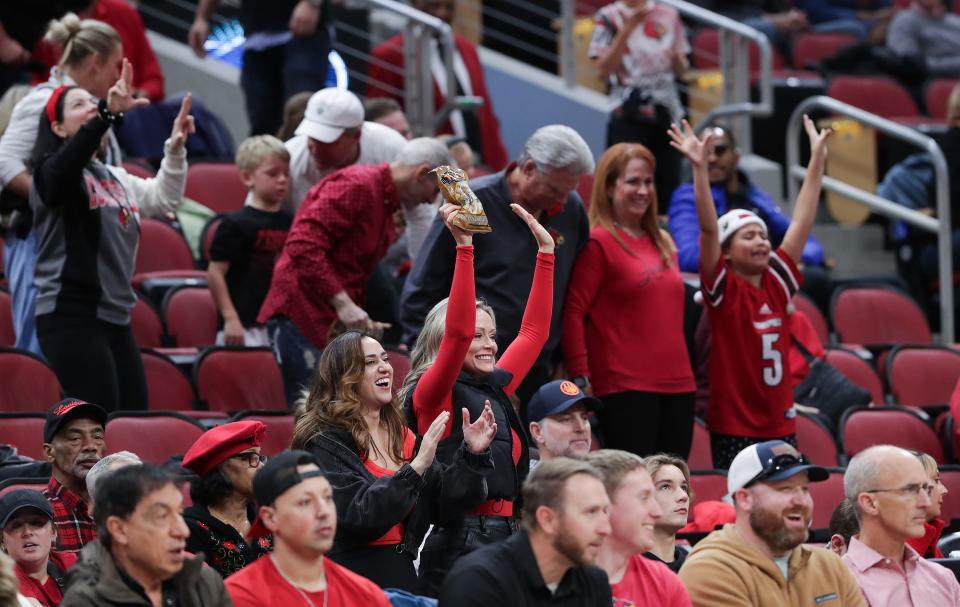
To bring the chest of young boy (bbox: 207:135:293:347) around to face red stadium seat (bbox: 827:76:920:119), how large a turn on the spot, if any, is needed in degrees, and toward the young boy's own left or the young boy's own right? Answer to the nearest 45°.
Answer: approximately 90° to the young boy's own left

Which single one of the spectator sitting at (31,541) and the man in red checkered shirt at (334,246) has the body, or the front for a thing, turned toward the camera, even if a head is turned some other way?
the spectator sitting

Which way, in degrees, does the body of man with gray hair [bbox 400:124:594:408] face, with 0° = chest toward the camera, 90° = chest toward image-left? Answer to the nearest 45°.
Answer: approximately 315°

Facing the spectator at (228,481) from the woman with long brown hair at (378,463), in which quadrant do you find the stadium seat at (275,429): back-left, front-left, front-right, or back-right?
front-right

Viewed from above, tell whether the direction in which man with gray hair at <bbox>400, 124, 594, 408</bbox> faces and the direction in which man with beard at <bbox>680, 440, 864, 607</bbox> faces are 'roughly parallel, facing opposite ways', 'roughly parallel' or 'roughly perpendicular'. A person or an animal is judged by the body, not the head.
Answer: roughly parallel

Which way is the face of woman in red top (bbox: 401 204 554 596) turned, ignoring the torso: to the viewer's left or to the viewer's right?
to the viewer's right

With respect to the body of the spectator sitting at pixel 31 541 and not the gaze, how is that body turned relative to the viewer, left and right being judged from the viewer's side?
facing the viewer

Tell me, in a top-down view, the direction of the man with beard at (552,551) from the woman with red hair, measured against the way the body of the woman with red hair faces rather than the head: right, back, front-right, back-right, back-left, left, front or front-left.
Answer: front-right

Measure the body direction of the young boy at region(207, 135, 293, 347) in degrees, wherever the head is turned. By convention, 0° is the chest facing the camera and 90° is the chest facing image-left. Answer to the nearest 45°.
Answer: approximately 315°

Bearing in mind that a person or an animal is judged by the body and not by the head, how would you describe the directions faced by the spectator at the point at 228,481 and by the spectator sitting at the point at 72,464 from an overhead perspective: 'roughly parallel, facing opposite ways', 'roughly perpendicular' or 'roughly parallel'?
roughly parallel

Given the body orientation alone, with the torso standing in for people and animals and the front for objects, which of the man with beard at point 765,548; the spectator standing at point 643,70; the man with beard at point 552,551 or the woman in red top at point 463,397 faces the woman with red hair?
the spectator standing

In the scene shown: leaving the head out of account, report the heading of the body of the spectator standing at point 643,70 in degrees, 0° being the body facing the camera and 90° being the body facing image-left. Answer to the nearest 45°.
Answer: approximately 0°

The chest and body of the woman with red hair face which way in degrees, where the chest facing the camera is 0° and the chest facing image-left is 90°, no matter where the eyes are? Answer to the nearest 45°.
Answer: approximately 315°

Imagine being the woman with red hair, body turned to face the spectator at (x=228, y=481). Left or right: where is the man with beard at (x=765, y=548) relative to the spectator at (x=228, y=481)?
left
